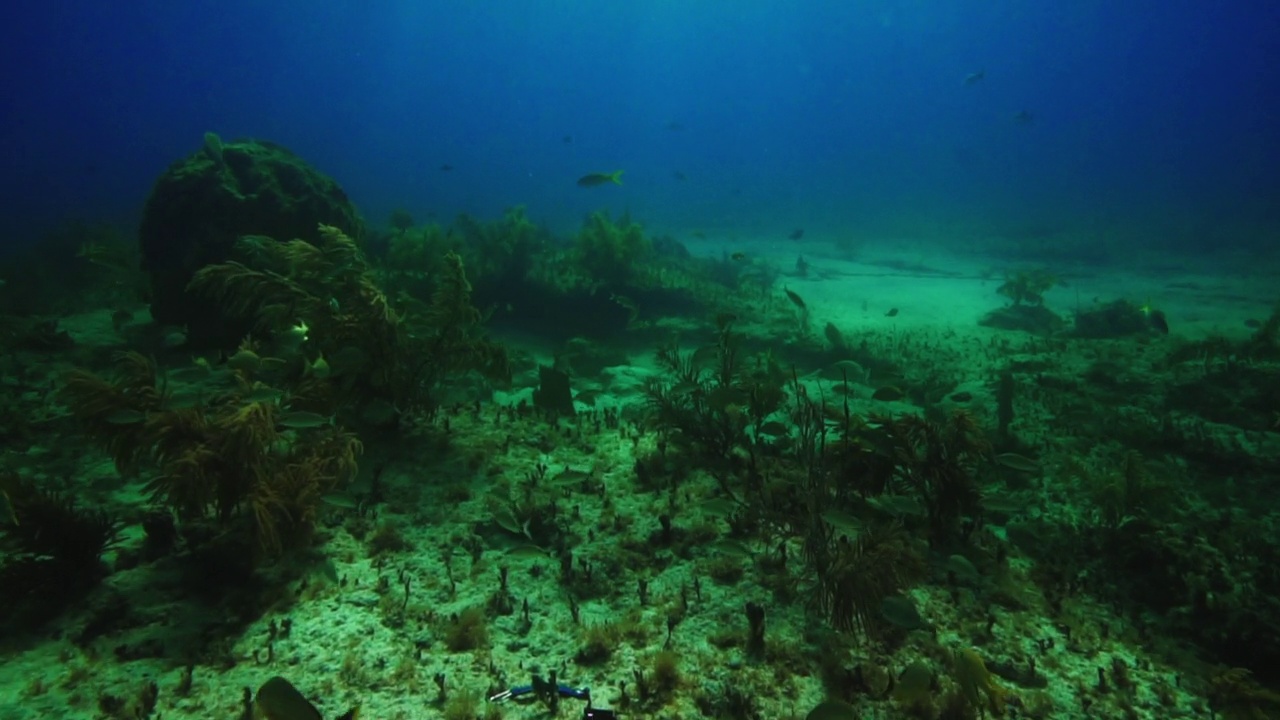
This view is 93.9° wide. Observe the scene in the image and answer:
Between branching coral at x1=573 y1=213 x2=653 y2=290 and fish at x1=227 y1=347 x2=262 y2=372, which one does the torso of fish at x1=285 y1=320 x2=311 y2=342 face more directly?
the fish

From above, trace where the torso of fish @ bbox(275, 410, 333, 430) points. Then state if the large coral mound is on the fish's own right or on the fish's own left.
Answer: on the fish's own right

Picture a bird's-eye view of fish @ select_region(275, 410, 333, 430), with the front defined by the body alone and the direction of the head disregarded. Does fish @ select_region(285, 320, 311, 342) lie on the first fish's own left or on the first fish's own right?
on the first fish's own right

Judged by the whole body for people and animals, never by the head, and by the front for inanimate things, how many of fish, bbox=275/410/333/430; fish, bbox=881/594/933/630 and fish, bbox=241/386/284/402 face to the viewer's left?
3

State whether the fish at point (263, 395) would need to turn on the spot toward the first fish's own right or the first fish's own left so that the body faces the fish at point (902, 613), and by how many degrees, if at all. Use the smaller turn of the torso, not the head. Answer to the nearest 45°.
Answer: approximately 135° to the first fish's own left

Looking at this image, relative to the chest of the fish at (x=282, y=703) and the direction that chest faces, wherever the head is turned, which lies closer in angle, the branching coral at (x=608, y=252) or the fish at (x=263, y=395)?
the fish

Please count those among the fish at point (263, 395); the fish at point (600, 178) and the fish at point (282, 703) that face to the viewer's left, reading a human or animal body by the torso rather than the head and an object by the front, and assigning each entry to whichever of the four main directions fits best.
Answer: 3

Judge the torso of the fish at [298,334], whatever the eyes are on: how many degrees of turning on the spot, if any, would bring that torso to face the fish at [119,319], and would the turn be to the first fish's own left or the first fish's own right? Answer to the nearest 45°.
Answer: approximately 45° to the first fish's own right

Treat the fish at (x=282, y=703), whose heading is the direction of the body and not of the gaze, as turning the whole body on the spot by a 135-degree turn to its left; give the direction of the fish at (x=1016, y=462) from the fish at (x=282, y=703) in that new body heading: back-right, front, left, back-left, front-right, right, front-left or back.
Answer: front-left

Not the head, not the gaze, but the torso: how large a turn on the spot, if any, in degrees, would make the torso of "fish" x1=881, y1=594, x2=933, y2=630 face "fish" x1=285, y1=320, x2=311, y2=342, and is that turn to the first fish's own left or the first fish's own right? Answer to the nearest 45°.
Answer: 0° — it already faces it

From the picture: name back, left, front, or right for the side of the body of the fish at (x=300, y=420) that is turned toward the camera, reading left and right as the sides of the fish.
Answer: left

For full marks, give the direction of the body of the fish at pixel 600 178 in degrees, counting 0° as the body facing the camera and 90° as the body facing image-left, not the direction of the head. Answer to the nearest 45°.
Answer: approximately 90°

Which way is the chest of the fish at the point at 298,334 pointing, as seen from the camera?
to the viewer's left

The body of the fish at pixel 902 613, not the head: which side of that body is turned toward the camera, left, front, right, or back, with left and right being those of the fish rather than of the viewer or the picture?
left

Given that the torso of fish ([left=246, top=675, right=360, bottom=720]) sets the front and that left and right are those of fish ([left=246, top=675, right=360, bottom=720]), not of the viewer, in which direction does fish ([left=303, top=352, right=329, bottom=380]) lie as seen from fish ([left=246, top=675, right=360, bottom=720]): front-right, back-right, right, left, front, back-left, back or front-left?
right

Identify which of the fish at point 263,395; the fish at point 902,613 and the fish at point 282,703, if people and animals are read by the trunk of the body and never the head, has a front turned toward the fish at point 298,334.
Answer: the fish at point 902,613
